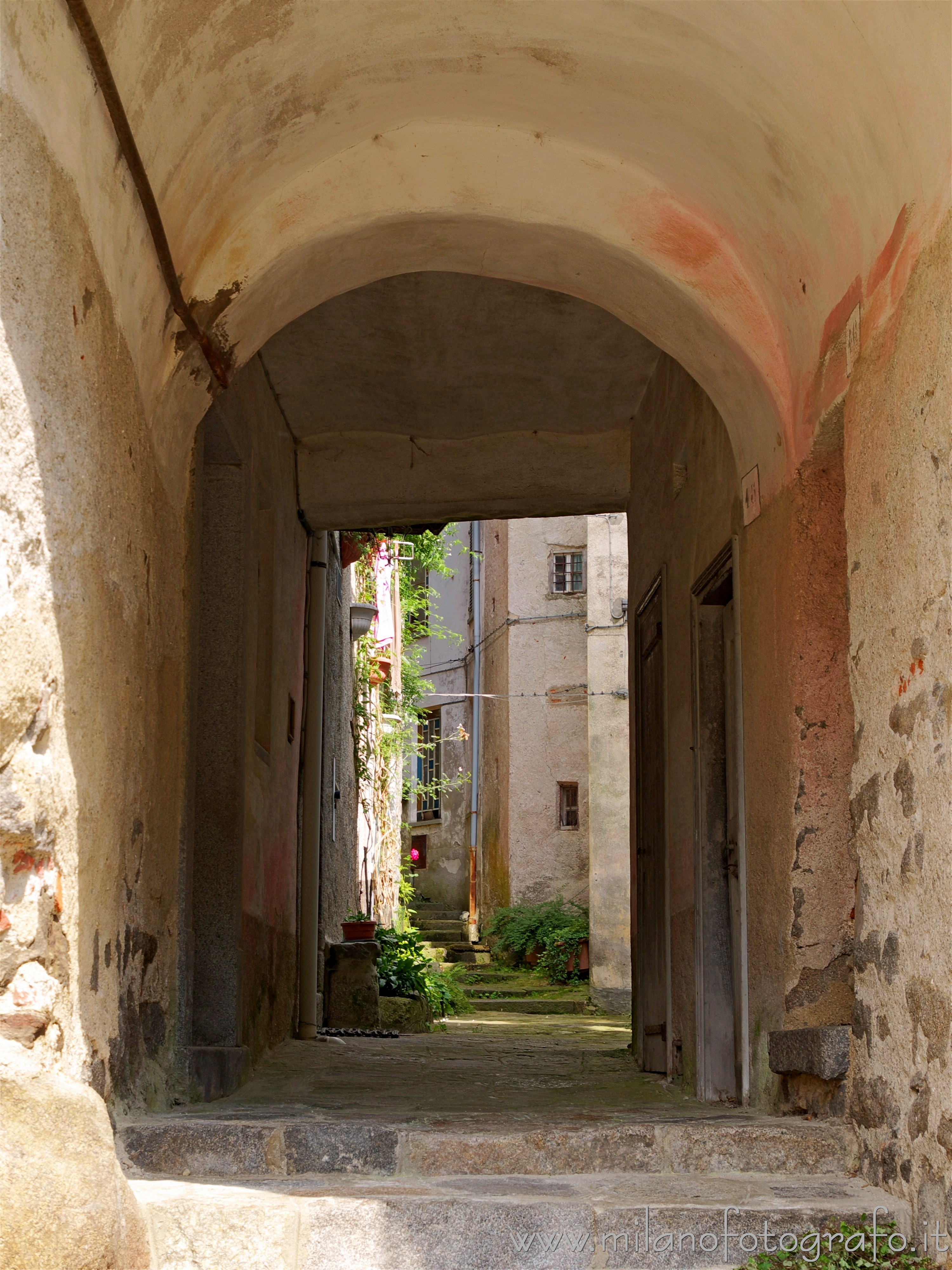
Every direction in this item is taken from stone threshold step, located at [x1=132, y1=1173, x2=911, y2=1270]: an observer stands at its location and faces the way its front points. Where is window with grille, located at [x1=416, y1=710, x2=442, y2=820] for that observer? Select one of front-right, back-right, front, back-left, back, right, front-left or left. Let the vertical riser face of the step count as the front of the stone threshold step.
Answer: back

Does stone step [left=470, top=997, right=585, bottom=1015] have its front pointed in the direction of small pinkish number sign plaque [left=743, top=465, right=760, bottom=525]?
yes

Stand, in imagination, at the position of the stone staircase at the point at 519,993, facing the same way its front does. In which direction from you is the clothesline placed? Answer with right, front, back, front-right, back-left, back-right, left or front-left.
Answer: back

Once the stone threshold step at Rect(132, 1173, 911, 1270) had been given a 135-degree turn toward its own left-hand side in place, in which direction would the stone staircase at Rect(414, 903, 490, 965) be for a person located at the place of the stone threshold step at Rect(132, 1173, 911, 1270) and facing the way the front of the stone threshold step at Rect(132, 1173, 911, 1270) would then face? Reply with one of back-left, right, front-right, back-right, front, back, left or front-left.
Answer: front-left

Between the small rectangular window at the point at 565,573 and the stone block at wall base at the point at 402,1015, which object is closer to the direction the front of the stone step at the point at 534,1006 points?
the stone block at wall base

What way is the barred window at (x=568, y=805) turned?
toward the camera

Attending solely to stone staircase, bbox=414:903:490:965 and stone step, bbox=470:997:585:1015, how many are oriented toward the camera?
2

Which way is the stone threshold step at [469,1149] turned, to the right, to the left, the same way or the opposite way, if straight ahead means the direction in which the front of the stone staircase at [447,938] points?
the same way

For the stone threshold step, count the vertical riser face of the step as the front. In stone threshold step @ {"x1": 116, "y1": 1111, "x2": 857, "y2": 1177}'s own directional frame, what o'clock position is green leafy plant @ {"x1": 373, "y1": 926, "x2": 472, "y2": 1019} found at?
The green leafy plant is roughly at 6 o'clock from the stone threshold step.

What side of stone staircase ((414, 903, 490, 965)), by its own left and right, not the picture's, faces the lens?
front

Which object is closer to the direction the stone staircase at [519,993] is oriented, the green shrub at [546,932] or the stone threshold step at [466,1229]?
the stone threshold step

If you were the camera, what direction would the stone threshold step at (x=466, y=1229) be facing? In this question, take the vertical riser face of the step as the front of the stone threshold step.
facing the viewer

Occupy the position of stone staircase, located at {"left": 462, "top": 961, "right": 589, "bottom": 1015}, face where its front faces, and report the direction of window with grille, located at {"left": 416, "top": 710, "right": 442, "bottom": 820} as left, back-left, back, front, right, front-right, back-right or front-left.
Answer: back

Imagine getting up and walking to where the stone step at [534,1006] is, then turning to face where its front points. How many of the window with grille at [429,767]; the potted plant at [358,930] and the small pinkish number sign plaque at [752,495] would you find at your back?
1

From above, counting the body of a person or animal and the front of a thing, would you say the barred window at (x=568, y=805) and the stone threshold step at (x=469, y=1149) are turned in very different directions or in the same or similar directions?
same or similar directions
